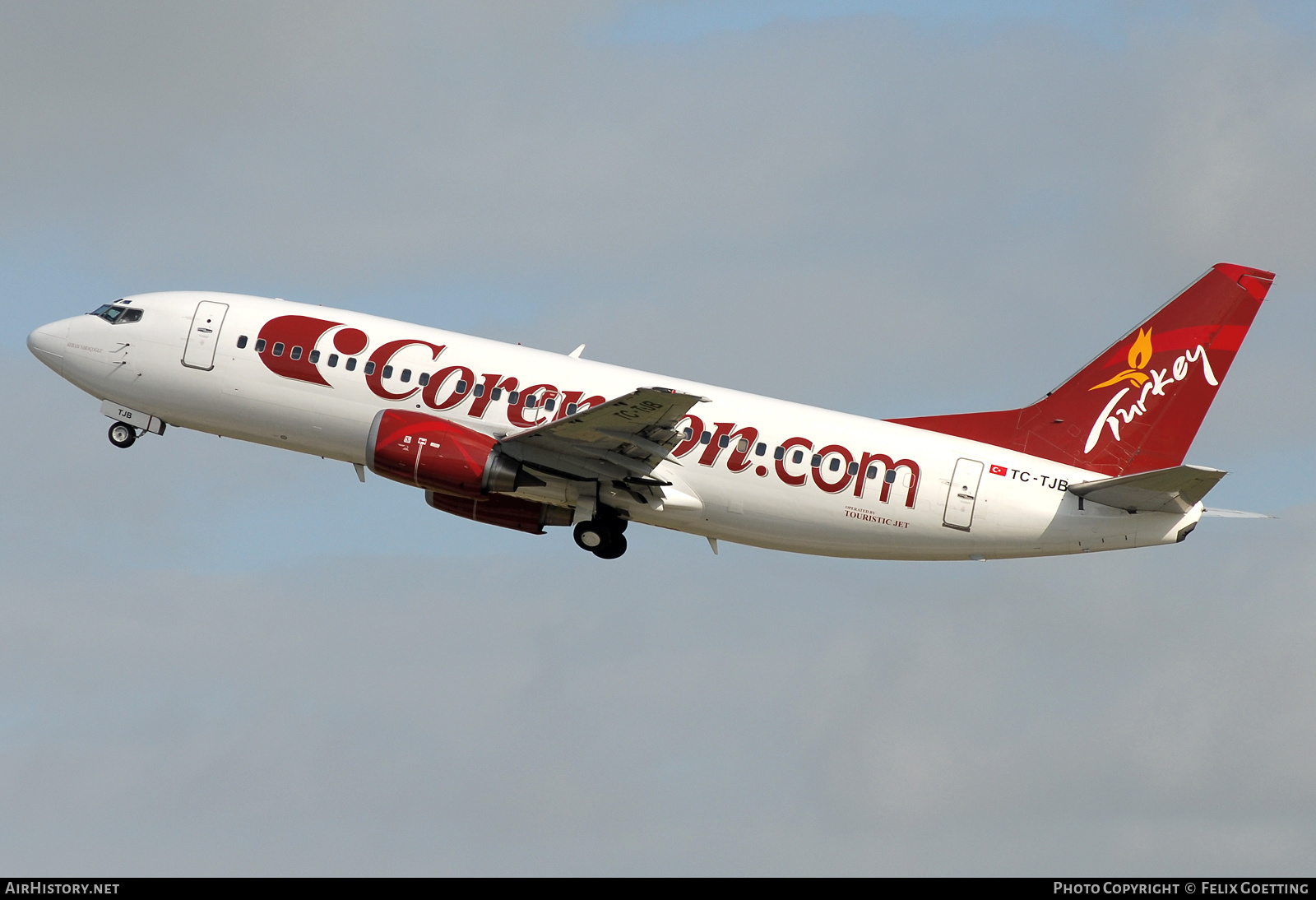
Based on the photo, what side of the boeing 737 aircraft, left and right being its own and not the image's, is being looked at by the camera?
left
